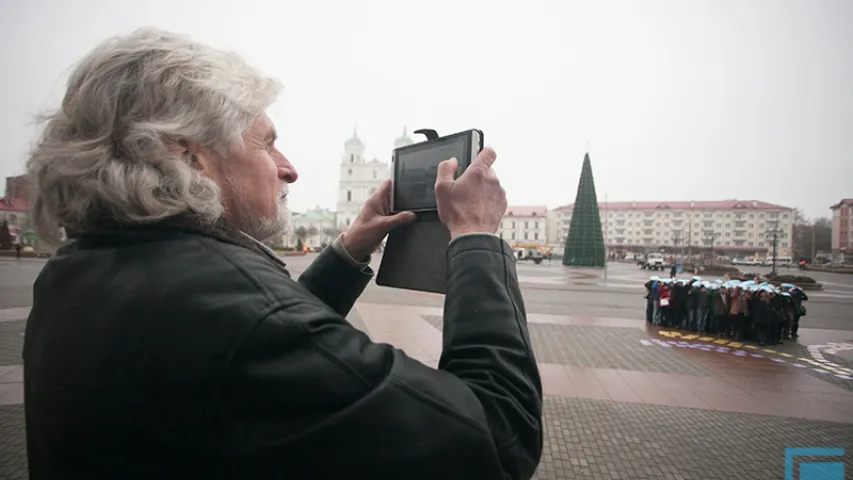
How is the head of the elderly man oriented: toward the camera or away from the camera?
away from the camera

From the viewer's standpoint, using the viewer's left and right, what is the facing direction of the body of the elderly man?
facing away from the viewer and to the right of the viewer
